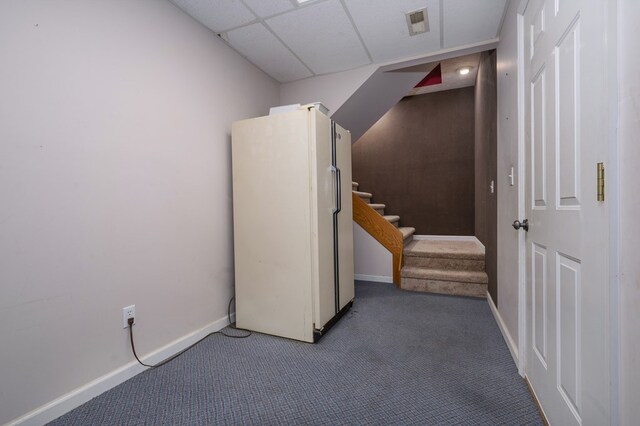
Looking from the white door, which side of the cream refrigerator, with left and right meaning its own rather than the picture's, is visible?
front

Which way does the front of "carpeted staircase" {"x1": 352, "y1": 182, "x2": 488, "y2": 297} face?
toward the camera

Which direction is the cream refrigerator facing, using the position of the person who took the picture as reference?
facing the viewer and to the right of the viewer

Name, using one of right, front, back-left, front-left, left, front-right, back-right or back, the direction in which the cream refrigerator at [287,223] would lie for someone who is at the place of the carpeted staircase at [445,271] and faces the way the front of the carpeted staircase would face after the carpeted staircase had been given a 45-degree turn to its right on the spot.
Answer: front

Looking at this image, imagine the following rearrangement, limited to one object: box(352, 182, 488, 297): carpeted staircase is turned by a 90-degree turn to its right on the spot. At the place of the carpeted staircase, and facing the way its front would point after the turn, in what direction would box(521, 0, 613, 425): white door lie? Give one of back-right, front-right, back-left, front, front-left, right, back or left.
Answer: left
